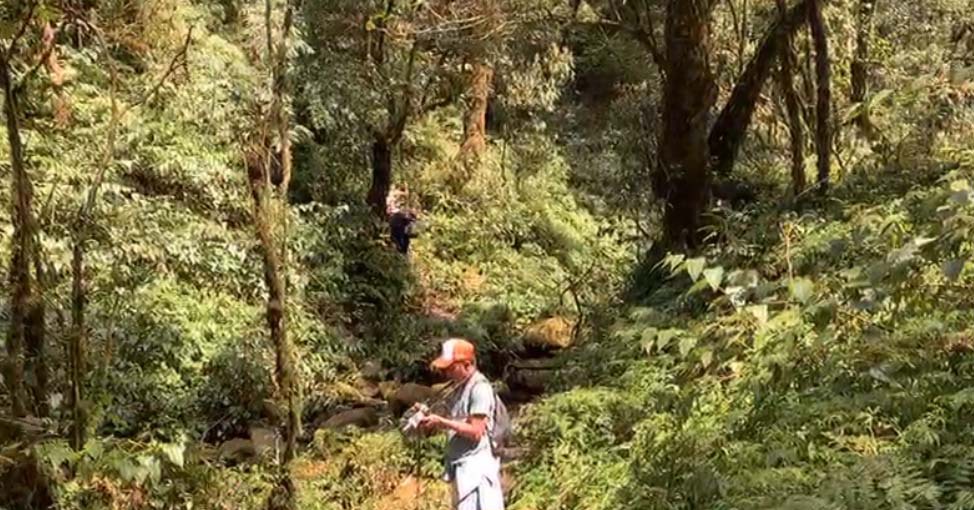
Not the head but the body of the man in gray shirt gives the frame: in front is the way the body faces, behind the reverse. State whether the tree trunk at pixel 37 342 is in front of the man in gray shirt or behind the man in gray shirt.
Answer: in front

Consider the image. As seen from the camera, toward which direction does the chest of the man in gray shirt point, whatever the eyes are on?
to the viewer's left

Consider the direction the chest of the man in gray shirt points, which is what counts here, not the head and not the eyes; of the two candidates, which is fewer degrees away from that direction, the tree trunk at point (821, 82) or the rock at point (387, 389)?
the rock

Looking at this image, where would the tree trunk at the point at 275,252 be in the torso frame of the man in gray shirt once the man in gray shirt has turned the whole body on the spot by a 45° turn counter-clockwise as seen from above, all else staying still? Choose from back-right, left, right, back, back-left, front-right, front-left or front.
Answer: right

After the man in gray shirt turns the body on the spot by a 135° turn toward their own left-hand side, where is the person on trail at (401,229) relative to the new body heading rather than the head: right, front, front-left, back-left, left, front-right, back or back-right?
back-left

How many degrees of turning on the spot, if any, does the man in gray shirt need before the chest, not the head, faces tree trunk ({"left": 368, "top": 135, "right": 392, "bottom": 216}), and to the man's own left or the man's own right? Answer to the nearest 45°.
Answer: approximately 90° to the man's own right

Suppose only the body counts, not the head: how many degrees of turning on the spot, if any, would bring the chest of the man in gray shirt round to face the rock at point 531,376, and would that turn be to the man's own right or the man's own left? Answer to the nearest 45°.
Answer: approximately 90° to the man's own right

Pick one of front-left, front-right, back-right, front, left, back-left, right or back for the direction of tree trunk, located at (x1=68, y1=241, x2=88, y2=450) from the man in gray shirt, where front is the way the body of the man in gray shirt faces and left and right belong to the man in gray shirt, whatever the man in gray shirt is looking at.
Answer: front

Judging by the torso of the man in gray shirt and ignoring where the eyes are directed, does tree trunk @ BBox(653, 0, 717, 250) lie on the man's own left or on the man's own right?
on the man's own right

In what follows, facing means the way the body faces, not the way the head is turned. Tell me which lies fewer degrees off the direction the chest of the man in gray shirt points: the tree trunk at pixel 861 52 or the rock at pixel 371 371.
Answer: the rock

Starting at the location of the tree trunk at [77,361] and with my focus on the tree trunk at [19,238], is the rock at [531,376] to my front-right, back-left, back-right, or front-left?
back-right

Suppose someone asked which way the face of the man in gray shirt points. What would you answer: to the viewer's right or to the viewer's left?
to the viewer's left

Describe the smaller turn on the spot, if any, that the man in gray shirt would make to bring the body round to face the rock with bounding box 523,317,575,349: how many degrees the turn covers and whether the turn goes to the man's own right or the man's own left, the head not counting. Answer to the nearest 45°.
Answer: approximately 90° to the man's own right

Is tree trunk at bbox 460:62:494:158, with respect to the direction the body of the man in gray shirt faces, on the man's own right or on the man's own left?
on the man's own right
